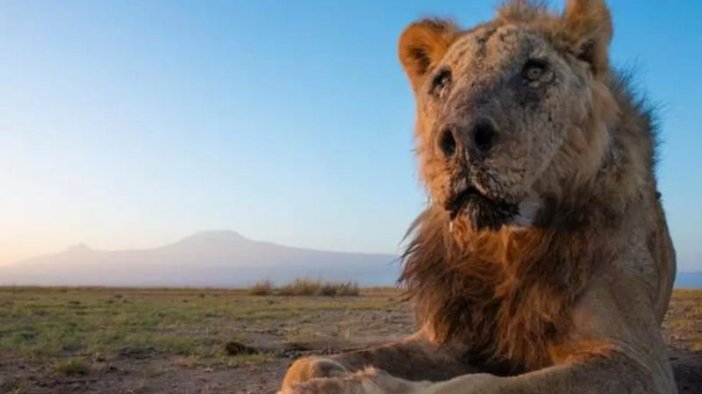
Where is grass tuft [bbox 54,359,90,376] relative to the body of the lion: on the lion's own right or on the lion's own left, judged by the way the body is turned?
on the lion's own right

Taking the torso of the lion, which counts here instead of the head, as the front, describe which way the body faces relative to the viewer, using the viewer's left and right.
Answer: facing the viewer and to the left of the viewer
